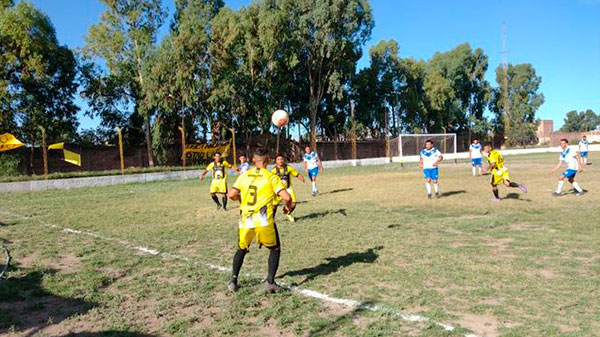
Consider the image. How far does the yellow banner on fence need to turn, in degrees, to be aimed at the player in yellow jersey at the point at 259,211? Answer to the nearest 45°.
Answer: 0° — it already faces them

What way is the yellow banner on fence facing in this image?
toward the camera

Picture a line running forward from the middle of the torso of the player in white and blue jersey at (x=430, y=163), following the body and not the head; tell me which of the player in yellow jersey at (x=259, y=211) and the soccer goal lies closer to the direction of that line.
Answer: the player in yellow jersey

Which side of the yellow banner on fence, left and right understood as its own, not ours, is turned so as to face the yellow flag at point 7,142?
right

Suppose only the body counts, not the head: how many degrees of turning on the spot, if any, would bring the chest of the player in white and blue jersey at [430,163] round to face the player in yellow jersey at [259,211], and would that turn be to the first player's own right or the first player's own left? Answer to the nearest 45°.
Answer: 0° — they already face them

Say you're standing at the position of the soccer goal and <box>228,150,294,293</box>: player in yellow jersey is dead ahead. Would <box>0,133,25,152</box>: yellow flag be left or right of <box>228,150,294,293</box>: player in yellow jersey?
right

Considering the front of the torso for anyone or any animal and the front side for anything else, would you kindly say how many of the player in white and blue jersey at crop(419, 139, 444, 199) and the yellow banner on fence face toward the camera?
2

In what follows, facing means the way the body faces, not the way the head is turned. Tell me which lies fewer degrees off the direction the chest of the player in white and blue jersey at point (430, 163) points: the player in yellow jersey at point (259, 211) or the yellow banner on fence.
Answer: the player in yellow jersey

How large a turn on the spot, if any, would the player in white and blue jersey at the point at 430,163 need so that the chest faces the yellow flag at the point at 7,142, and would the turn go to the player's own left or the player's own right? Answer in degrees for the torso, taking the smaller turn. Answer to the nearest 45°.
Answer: approximately 90° to the player's own right

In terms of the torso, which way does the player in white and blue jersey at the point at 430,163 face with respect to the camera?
toward the camera

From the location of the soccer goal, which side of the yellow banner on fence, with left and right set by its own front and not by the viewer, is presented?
left

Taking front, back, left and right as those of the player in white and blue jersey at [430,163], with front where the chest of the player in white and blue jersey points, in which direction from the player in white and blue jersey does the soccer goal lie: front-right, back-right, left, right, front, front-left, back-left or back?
back
